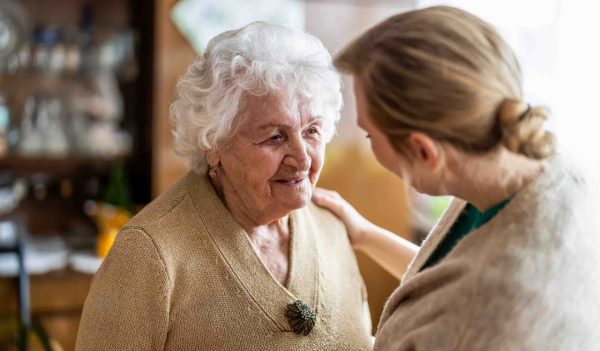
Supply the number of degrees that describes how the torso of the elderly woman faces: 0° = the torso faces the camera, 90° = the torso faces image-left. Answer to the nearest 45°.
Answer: approximately 315°

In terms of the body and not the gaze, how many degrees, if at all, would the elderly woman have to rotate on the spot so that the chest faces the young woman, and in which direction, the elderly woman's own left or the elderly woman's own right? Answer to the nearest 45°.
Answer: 0° — they already face them

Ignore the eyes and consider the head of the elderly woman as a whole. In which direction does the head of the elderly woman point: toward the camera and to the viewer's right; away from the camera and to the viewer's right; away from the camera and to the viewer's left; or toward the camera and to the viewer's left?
toward the camera and to the viewer's right
